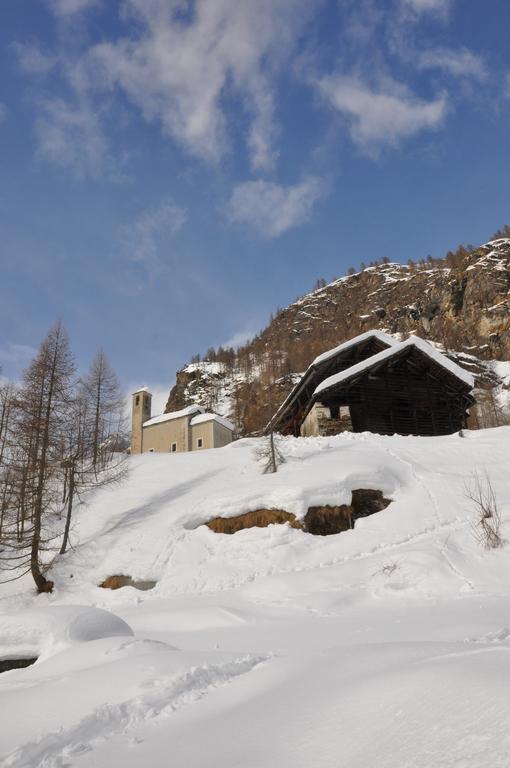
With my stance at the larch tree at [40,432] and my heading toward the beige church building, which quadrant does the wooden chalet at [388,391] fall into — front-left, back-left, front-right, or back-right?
front-right

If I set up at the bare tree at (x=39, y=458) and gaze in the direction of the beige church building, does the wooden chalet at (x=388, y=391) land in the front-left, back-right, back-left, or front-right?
front-right

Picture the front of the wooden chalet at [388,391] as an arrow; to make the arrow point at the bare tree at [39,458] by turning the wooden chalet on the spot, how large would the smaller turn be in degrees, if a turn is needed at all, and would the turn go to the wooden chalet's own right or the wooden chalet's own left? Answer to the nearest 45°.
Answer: approximately 45° to the wooden chalet's own right

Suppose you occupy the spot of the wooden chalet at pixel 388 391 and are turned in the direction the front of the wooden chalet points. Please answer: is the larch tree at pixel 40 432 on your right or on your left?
on your right

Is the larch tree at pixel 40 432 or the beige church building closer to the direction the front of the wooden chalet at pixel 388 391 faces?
the larch tree
